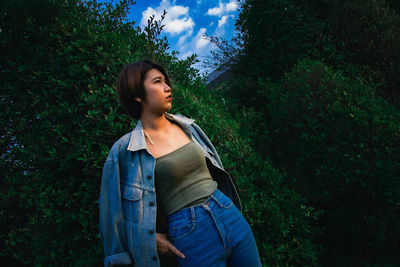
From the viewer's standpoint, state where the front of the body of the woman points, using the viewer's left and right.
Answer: facing the viewer and to the right of the viewer

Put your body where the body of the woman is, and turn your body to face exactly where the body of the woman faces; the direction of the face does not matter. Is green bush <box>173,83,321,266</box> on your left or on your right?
on your left

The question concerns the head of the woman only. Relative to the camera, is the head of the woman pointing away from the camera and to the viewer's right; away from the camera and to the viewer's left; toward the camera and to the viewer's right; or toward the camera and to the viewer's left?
toward the camera and to the viewer's right

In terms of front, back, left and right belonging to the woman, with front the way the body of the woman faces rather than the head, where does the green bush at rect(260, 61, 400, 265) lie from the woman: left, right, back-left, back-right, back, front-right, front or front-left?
left
